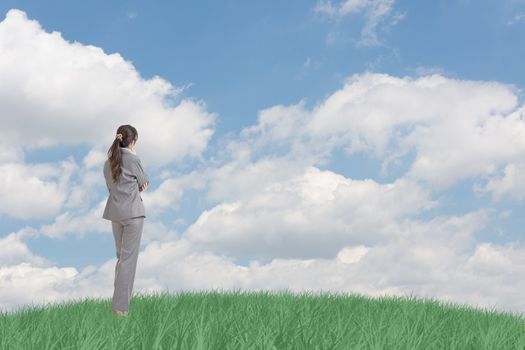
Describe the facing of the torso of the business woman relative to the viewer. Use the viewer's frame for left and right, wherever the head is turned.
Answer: facing away from the viewer and to the right of the viewer

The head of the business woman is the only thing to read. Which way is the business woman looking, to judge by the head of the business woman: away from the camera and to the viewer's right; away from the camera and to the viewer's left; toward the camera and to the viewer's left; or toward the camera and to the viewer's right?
away from the camera and to the viewer's right
